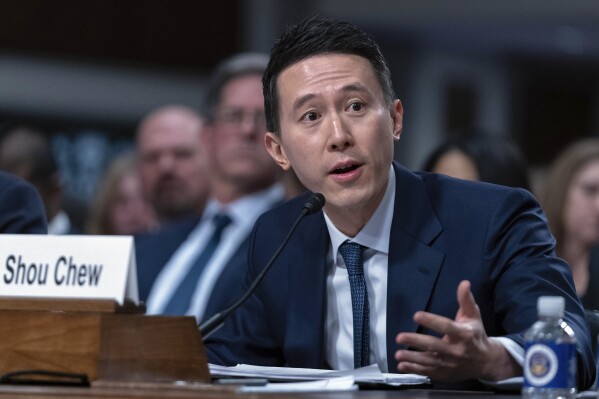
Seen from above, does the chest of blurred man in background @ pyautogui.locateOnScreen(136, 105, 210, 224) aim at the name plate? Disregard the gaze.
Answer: yes

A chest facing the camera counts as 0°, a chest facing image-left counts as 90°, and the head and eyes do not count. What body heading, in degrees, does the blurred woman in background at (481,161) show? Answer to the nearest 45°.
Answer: approximately 45°

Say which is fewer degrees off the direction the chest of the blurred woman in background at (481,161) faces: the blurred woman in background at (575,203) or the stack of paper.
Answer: the stack of paper

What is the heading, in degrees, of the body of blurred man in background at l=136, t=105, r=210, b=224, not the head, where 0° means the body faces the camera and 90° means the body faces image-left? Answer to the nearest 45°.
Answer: approximately 0°

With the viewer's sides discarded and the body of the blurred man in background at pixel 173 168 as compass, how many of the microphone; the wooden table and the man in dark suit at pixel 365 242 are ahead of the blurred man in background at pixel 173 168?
3

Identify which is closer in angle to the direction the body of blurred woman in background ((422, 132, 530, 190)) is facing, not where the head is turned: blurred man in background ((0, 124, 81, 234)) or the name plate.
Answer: the name plate

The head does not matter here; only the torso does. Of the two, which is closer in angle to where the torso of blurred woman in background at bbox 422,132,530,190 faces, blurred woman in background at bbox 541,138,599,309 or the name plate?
the name plate

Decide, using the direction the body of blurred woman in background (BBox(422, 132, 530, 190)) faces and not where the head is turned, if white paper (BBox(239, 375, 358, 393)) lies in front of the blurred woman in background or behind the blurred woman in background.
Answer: in front

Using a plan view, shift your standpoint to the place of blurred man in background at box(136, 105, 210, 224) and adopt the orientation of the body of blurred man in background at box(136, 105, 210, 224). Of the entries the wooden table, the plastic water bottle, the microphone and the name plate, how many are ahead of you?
4

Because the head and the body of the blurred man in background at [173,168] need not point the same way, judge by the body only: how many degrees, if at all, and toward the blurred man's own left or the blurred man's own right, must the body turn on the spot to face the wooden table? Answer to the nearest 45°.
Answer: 0° — they already face it

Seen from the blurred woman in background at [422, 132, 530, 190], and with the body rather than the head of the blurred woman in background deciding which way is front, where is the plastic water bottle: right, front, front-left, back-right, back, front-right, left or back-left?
front-left

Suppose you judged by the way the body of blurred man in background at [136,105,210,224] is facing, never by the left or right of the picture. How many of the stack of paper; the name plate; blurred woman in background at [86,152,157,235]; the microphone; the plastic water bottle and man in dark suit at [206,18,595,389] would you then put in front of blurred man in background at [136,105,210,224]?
5
